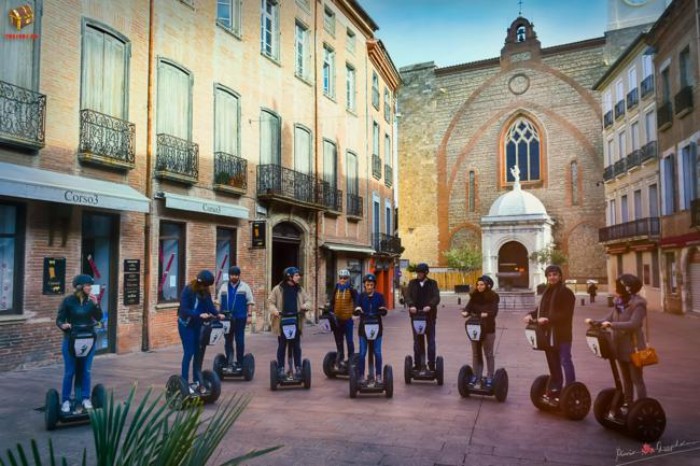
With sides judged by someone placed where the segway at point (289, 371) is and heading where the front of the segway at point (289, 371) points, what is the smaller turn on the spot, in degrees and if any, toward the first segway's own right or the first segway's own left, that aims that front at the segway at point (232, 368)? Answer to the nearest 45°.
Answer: approximately 135° to the first segway's own right

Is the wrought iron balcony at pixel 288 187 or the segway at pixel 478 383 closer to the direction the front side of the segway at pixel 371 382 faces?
the segway

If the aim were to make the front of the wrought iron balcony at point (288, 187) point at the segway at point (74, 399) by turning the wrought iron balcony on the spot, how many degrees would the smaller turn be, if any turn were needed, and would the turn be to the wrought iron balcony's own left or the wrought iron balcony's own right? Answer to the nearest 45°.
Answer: approximately 45° to the wrought iron balcony's own right

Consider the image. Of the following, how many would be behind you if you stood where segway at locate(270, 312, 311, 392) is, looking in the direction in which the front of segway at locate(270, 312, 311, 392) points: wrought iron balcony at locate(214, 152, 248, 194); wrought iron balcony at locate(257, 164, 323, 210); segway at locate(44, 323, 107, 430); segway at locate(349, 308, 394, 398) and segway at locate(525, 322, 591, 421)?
2

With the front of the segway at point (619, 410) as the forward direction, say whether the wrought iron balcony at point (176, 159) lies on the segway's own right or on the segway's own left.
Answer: on the segway's own right

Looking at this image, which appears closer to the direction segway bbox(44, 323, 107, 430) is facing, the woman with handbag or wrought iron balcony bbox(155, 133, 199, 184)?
the woman with handbag

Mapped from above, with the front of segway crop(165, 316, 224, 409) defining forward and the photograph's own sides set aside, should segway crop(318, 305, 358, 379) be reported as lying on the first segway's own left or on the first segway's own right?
on the first segway's own left

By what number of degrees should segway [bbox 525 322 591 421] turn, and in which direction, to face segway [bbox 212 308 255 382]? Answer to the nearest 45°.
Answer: approximately 45° to its right

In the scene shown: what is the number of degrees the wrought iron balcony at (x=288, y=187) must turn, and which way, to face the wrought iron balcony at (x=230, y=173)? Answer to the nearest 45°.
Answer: approximately 90° to its right

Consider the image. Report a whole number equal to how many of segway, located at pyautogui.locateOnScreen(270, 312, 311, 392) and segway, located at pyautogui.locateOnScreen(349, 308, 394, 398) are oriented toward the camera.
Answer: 2

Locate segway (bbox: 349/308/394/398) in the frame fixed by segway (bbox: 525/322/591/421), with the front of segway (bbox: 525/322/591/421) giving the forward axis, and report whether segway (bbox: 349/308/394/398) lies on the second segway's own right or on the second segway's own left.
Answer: on the second segway's own right

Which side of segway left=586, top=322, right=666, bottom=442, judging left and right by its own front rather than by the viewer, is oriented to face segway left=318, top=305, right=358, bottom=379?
right

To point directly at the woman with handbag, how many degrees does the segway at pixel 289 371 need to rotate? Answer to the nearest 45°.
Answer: approximately 45° to its left

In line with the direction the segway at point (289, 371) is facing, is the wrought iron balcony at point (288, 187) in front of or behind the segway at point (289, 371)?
behind

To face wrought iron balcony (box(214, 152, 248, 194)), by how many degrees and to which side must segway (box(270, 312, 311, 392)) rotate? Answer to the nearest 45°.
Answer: approximately 180°
